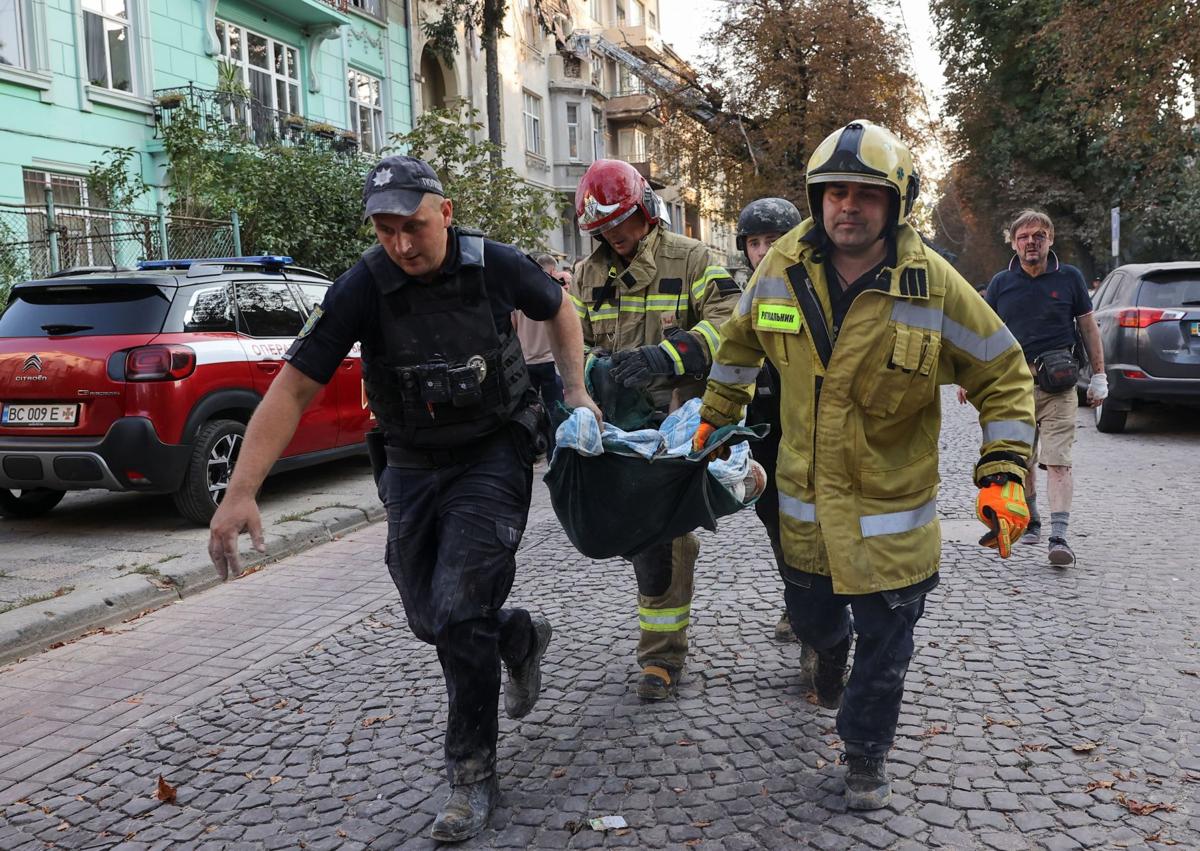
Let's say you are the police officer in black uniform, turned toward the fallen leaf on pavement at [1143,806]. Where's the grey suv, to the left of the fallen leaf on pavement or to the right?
left

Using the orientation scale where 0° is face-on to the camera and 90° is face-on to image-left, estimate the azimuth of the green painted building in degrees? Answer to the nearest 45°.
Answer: approximately 315°

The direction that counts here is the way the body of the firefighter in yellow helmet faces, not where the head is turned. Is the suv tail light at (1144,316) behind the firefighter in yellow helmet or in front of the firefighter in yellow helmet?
behind

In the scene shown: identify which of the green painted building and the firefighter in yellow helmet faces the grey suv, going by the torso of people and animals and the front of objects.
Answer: the green painted building

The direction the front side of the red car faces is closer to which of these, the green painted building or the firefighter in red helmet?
the green painted building

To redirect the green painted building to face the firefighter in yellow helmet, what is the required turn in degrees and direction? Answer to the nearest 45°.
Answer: approximately 45° to its right

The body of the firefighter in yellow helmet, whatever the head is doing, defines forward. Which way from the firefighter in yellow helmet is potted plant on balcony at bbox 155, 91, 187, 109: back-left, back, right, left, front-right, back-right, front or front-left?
back-right

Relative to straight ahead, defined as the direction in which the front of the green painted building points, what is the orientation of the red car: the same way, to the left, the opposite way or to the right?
to the left

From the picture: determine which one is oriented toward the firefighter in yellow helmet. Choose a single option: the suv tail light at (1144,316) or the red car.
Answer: the suv tail light

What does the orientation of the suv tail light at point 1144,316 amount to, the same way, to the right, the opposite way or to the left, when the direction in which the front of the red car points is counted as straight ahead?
the opposite way

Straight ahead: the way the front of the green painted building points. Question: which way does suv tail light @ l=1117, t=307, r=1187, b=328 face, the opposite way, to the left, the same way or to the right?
to the right

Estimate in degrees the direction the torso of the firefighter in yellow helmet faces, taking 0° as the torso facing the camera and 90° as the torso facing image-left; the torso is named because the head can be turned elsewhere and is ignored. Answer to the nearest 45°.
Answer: approximately 0°

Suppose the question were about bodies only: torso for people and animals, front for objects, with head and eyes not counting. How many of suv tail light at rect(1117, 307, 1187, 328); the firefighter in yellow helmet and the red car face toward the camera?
2
